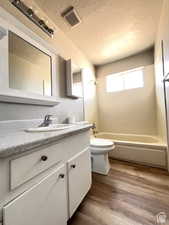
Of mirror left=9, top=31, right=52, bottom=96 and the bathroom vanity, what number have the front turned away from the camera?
0

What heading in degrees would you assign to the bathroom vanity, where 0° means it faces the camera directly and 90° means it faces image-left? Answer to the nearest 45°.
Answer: approximately 315°

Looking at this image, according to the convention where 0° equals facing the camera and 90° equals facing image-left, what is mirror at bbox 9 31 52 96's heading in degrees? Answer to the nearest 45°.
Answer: approximately 315°

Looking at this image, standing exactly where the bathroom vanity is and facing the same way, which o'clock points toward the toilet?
The toilet is roughly at 9 o'clock from the bathroom vanity.

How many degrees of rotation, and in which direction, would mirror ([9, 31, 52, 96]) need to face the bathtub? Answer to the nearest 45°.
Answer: approximately 45° to its left

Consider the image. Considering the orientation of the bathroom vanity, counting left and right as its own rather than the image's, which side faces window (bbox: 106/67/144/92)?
left
